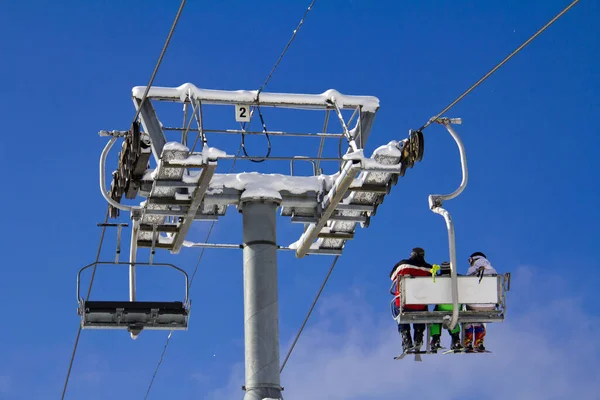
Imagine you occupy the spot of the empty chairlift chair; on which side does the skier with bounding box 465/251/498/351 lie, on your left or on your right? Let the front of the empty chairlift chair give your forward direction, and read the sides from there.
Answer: on your left

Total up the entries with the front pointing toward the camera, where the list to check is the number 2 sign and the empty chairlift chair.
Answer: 2

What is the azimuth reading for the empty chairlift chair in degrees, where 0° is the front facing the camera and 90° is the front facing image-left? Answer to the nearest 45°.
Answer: approximately 0°

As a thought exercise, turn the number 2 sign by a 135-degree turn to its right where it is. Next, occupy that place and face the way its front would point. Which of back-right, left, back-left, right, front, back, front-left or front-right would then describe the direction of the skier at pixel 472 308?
back-right

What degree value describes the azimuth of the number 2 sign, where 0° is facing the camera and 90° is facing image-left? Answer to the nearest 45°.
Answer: approximately 0°
